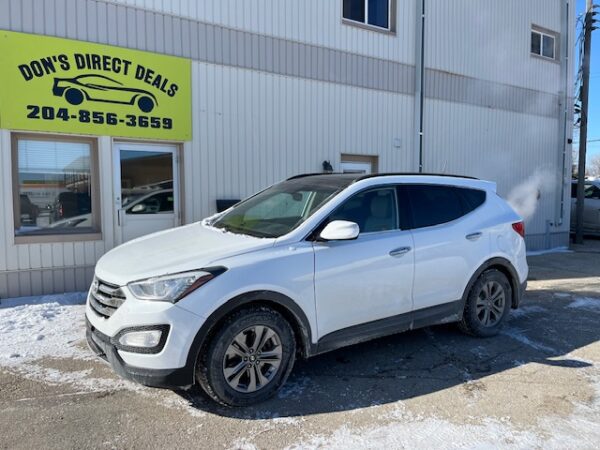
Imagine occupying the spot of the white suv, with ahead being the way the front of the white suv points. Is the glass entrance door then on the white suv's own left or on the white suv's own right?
on the white suv's own right

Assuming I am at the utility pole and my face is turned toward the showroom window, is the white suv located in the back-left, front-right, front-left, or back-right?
front-left

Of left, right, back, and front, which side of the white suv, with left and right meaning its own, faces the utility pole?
back

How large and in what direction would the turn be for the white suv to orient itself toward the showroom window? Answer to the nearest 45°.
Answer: approximately 90° to its right

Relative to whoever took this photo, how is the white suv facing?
facing the viewer and to the left of the viewer
